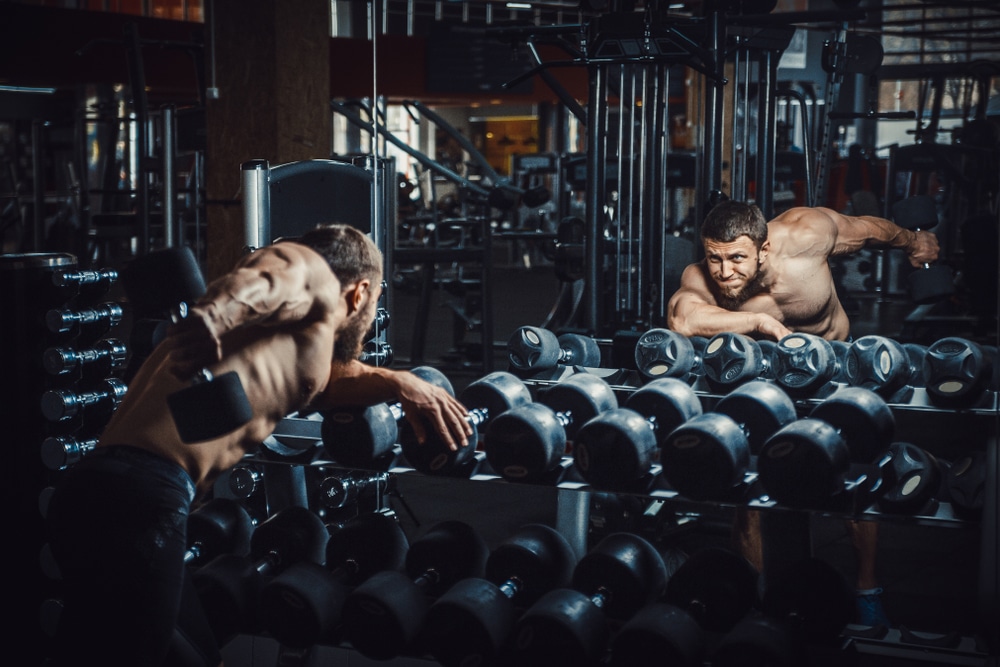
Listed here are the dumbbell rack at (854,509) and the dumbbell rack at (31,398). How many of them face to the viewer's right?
1

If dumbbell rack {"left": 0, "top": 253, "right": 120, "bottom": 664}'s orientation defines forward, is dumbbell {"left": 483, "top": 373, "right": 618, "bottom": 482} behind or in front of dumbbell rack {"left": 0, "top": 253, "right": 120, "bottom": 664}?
in front

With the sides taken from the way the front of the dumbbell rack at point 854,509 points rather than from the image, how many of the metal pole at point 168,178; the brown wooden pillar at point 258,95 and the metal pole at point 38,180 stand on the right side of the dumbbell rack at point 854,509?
3

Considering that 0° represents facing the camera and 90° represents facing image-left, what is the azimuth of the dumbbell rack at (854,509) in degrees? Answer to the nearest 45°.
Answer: approximately 45°

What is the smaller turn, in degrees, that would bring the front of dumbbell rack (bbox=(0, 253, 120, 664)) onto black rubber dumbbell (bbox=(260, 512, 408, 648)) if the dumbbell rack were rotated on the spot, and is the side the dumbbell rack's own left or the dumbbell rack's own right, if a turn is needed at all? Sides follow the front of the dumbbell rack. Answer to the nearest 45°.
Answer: approximately 45° to the dumbbell rack's own right

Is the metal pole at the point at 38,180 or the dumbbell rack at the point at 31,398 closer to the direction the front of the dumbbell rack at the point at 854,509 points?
the dumbbell rack

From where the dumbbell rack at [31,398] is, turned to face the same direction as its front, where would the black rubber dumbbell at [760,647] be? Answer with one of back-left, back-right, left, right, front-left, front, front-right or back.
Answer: front-right

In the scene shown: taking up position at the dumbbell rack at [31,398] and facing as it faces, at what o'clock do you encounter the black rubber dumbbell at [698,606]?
The black rubber dumbbell is roughly at 1 o'clock from the dumbbell rack.

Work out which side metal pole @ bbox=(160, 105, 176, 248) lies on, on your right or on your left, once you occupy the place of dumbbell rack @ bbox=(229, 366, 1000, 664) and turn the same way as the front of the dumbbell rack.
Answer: on your right

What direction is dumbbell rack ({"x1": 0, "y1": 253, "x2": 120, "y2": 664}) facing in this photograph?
to the viewer's right

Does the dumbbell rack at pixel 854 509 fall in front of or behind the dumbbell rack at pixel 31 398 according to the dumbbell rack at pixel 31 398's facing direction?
in front

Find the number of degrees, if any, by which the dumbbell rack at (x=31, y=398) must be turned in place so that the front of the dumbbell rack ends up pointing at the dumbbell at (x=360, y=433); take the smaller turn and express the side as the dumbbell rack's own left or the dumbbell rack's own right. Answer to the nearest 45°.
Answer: approximately 45° to the dumbbell rack's own right

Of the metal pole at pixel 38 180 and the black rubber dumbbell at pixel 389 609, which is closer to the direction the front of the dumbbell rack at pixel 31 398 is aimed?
the black rubber dumbbell
